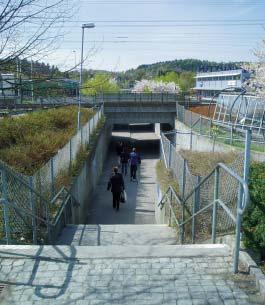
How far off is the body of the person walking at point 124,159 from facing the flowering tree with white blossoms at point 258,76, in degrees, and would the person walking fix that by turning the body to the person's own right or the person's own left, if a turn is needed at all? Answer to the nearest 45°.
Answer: approximately 45° to the person's own right

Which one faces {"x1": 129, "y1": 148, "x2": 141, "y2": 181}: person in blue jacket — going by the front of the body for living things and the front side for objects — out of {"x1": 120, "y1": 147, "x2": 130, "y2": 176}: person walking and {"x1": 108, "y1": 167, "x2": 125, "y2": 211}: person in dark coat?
the person in dark coat

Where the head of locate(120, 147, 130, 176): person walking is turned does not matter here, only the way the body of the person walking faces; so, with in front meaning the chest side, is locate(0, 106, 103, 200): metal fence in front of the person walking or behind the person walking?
behind

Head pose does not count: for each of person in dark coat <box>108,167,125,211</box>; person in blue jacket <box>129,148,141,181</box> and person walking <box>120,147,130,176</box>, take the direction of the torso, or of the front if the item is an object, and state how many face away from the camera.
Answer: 3

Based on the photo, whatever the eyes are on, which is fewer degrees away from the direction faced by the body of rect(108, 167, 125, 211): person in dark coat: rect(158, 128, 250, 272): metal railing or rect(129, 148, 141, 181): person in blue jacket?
the person in blue jacket

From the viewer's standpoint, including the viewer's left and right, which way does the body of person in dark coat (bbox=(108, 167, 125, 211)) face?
facing away from the viewer

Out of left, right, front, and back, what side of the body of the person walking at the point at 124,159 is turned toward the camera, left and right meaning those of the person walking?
back

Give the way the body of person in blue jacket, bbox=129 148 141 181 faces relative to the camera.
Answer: away from the camera

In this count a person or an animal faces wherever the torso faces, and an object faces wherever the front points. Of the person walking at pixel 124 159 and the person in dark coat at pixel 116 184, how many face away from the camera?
2

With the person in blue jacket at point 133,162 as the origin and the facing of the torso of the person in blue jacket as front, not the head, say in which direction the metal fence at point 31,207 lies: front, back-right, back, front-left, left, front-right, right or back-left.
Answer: back

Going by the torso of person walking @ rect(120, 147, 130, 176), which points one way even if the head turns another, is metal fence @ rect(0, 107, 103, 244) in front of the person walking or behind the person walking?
behind

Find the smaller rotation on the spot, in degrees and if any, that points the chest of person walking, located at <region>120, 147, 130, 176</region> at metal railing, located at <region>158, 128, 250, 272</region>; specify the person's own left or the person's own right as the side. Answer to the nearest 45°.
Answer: approximately 180°
